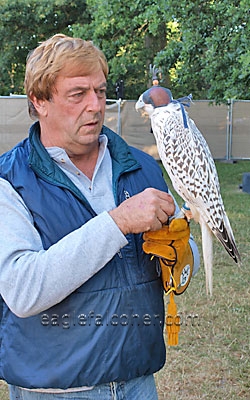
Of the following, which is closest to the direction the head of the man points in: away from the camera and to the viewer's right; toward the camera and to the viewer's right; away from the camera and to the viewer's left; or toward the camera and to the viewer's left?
toward the camera and to the viewer's right

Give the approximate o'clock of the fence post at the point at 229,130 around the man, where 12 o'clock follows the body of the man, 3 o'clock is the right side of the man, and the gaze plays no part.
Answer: The fence post is roughly at 8 o'clock from the man.

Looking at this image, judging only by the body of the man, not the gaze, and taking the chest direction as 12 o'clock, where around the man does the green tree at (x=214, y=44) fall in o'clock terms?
The green tree is roughly at 8 o'clock from the man.

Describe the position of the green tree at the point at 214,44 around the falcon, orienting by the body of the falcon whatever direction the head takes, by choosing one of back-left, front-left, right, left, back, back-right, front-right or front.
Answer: right

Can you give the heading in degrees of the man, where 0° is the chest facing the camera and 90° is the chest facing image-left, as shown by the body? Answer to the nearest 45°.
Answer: approximately 315°

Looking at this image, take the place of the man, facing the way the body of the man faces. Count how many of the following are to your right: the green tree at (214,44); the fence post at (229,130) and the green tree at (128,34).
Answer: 0

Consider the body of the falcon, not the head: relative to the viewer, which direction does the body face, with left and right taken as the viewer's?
facing to the left of the viewer

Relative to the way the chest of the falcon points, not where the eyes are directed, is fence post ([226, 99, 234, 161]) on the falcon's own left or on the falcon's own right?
on the falcon's own right
